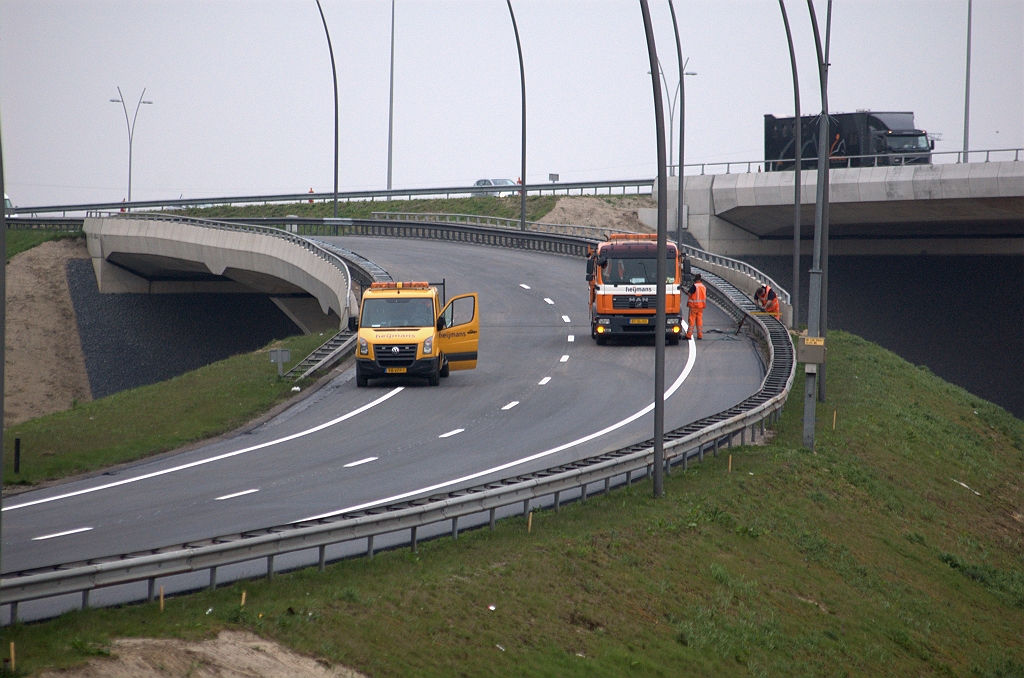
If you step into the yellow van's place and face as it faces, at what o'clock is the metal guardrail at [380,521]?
The metal guardrail is roughly at 12 o'clock from the yellow van.

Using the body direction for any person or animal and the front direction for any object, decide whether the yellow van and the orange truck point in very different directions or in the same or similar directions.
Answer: same or similar directions

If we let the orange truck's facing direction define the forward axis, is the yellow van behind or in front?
in front

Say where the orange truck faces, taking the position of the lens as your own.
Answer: facing the viewer

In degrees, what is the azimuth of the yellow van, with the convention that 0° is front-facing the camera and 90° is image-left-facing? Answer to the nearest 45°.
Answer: approximately 0°

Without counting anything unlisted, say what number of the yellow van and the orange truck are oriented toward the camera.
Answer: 2

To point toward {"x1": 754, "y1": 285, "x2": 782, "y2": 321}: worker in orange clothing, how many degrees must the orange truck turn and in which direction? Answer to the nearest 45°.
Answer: approximately 135° to its left

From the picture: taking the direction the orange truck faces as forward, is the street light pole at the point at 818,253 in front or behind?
in front

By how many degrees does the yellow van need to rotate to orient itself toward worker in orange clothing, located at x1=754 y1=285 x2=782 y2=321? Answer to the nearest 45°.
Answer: approximately 135° to its left

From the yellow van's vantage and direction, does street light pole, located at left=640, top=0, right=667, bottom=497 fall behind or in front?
in front

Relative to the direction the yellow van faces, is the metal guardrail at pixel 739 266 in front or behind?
behind

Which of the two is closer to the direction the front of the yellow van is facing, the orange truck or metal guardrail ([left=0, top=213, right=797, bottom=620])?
the metal guardrail
